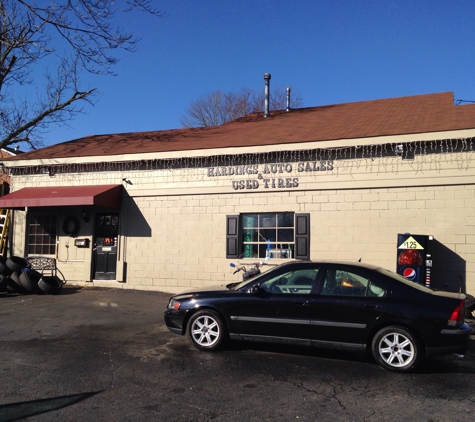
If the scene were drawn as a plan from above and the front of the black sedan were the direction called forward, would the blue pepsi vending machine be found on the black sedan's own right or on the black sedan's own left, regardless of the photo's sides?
on the black sedan's own right

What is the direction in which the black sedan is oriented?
to the viewer's left

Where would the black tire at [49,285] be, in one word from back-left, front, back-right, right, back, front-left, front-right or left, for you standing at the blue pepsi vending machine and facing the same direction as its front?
right

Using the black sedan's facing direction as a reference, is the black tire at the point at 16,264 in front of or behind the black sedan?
in front

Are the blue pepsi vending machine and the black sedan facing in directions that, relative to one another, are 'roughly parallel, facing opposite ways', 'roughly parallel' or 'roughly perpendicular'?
roughly perpendicular

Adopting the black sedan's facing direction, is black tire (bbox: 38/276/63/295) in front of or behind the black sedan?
in front

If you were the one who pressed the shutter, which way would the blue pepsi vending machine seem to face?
facing the viewer

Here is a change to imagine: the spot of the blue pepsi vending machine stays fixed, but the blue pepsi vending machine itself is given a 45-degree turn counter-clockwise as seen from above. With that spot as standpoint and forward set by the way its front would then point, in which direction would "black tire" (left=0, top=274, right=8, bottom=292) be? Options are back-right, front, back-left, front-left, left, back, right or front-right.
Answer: back-right

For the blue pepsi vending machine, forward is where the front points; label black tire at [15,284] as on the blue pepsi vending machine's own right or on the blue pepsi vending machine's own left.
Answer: on the blue pepsi vending machine's own right

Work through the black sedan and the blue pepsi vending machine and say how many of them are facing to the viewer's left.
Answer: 1

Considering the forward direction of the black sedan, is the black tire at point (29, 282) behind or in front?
in front

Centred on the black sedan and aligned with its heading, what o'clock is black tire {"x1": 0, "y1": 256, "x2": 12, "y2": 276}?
The black tire is roughly at 1 o'clock from the black sedan.
